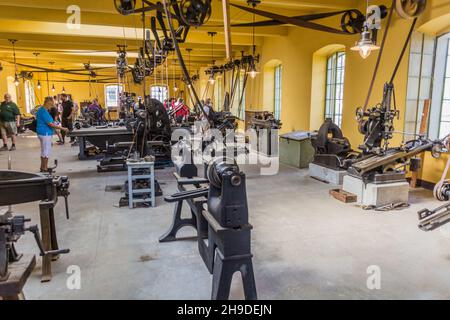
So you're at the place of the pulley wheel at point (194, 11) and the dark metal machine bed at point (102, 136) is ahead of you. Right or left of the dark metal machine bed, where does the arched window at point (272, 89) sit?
right

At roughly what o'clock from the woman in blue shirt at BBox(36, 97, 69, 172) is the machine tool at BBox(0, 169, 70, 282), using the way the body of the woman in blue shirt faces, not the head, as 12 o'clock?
The machine tool is roughly at 3 o'clock from the woman in blue shirt.

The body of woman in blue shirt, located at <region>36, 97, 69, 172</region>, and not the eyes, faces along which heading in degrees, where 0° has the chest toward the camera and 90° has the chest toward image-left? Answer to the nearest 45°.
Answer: approximately 270°

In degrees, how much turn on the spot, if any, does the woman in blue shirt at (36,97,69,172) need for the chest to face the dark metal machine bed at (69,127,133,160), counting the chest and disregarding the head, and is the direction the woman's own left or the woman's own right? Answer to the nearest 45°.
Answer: approximately 45° to the woman's own left

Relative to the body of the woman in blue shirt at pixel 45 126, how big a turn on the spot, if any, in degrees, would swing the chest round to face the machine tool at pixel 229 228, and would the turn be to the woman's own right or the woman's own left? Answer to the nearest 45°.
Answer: approximately 90° to the woman's own right

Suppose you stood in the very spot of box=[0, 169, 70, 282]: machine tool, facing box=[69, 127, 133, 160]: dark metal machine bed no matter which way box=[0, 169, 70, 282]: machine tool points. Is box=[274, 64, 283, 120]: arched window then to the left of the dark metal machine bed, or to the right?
right

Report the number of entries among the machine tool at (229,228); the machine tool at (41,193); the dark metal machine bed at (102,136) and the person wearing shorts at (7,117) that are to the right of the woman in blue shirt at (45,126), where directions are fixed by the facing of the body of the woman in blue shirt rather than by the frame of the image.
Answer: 2
